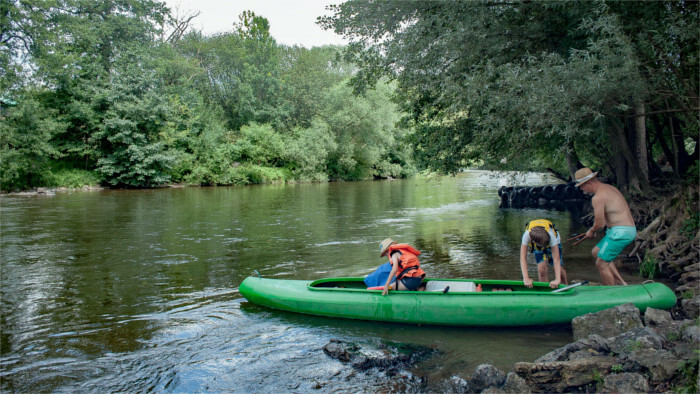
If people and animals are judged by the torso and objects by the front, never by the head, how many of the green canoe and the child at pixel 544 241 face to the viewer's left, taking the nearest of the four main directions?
1

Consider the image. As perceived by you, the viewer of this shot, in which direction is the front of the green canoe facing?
facing to the left of the viewer

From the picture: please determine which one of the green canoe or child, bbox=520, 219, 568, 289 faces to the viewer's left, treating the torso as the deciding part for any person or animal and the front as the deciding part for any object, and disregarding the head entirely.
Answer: the green canoe

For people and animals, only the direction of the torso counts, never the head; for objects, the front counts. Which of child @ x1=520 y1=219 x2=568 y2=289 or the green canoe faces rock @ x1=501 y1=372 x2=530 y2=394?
the child

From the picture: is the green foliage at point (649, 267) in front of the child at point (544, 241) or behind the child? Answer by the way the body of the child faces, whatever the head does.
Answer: behind

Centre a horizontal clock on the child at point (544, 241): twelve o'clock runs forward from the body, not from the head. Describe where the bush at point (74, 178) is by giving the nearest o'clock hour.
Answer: The bush is roughly at 4 o'clock from the child.

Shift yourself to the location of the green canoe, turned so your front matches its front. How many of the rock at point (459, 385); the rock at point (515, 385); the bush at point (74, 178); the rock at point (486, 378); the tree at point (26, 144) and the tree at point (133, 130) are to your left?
3

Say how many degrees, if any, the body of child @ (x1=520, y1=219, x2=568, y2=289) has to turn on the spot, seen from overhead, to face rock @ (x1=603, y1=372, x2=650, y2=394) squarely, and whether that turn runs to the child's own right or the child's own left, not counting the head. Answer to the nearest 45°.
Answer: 0° — they already face it

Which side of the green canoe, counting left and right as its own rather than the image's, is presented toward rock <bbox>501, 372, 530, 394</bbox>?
left

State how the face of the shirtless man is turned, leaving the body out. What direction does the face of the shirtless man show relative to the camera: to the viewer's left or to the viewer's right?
to the viewer's left

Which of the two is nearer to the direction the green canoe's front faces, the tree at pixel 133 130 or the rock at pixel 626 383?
the tree

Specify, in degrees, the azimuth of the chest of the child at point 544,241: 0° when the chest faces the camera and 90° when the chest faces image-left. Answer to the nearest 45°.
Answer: approximately 0°

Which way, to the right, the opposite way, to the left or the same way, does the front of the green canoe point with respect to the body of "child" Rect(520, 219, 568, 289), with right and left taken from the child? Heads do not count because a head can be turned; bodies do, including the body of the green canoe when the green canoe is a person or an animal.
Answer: to the right

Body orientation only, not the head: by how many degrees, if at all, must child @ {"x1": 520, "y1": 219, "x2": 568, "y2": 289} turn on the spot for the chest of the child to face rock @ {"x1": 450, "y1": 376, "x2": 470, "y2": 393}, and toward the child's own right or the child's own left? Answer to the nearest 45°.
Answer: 0° — they already face it

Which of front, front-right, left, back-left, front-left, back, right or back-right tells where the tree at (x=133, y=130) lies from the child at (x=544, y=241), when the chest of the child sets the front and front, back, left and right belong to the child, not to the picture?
back-right

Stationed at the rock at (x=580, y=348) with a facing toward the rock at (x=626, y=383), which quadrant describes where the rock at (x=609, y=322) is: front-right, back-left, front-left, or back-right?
back-left
